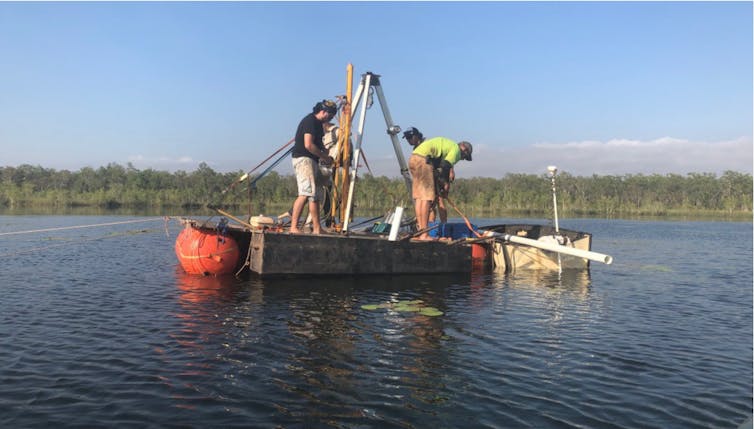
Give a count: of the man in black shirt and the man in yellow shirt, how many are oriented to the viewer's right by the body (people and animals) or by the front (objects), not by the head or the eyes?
2

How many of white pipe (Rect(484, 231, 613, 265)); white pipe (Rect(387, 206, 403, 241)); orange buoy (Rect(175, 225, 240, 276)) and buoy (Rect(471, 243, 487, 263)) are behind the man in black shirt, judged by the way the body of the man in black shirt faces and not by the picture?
1

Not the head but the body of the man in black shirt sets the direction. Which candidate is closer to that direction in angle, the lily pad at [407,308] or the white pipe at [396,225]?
the white pipe

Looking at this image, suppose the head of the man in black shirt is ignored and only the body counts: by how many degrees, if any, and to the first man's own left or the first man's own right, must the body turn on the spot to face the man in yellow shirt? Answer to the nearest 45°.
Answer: approximately 45° to the first man's own left

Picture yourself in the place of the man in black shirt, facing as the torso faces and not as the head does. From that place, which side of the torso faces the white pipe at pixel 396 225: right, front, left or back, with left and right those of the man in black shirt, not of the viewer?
front

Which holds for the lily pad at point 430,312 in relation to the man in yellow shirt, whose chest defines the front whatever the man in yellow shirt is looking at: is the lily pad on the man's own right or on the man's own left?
on the man's own right

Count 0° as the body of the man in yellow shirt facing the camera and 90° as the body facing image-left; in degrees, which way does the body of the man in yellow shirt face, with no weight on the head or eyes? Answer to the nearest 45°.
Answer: approximately 270°

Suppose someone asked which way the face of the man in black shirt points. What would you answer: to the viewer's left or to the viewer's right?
to the viewer's right

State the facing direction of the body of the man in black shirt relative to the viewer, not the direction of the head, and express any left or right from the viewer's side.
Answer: facing to the right of the viewer

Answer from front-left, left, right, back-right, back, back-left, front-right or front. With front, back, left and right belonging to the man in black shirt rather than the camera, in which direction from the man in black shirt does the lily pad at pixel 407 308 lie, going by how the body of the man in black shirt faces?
front-right

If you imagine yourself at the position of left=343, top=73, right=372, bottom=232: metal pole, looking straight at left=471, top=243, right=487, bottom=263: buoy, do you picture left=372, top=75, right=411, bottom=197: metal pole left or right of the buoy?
left
